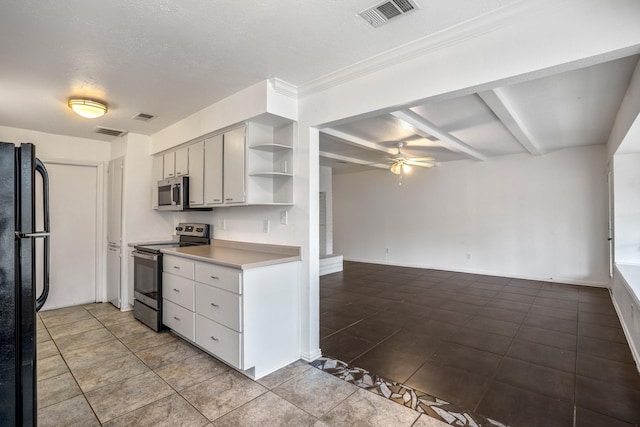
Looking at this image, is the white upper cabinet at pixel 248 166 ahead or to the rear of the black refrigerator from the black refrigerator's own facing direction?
ahead

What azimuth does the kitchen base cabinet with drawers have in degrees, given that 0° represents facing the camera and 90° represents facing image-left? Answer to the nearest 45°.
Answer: approximately 45°

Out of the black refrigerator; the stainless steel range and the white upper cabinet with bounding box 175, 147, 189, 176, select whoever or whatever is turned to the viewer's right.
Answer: the black refrigerator

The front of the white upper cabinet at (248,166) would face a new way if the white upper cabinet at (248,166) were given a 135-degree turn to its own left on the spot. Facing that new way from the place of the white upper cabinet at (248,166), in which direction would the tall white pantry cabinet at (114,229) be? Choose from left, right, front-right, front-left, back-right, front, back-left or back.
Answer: back-left

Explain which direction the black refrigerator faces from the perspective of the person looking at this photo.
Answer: facing to the right of the viewer

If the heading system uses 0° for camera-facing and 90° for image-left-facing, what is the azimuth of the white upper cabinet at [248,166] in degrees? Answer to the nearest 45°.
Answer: approximately 45°

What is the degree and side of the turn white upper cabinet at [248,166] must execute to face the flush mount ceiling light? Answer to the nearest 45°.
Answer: approximately 45° to its right

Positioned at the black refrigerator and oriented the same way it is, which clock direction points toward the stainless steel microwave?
The stainless steel microwave is roughly at 10 o'clock from the black refrigerator.

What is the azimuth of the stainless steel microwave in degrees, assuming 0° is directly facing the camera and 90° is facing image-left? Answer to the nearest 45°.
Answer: approximately 45°

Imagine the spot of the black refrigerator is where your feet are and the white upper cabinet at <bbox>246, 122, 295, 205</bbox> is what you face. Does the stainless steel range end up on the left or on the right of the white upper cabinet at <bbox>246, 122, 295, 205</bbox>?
left

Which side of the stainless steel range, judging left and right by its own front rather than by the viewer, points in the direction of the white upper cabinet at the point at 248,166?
left
